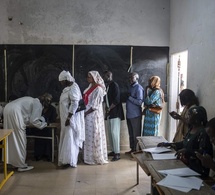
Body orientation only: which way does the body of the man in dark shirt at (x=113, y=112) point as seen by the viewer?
to the viewer's left

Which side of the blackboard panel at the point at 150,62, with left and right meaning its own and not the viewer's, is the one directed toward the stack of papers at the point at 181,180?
front

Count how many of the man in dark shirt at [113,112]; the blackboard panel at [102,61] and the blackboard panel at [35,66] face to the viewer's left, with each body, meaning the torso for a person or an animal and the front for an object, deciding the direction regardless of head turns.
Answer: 1

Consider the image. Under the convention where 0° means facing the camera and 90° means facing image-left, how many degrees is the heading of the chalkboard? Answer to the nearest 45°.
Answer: approximately 0°

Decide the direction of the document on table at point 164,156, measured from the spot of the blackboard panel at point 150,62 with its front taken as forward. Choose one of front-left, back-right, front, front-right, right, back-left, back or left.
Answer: front

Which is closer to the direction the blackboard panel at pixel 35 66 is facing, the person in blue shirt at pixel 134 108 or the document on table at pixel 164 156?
the document on table

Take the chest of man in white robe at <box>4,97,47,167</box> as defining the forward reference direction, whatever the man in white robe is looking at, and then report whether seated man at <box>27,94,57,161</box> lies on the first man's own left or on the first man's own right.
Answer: on the first man's own left

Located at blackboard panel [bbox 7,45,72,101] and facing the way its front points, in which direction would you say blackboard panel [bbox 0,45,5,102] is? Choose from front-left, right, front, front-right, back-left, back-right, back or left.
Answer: right

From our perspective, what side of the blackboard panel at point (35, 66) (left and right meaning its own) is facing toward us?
front

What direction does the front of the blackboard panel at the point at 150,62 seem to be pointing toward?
toward the camera

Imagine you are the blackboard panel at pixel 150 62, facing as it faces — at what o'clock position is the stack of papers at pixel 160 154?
The stack of papers is roughly at 12 o'clock from the blackboard panel.

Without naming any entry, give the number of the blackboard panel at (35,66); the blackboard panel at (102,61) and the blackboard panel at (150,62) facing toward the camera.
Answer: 3

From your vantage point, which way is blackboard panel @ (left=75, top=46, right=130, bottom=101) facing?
toward the camera

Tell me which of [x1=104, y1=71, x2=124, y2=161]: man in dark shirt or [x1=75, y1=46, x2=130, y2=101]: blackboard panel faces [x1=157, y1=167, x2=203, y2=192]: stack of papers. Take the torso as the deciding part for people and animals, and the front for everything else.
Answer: the blackboard panel
